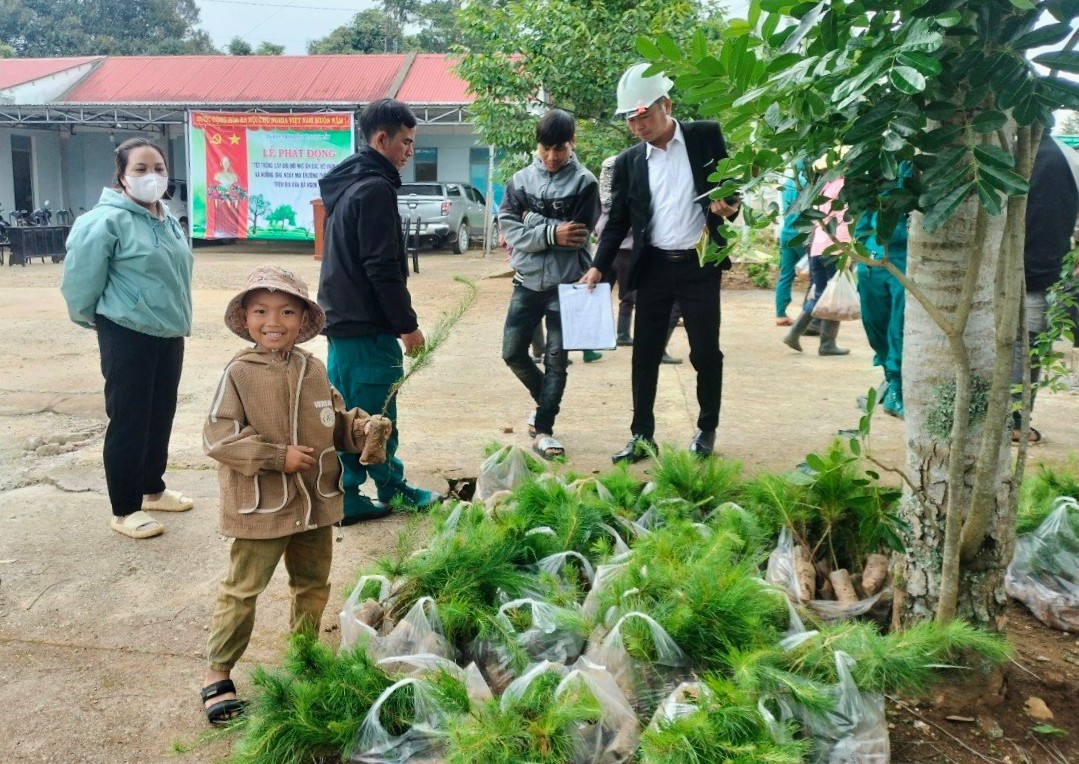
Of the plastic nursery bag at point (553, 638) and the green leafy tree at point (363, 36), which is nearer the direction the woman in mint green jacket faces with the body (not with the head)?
the plastic nursery bag

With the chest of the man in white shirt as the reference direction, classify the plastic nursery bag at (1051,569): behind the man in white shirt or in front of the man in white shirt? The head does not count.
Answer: in front

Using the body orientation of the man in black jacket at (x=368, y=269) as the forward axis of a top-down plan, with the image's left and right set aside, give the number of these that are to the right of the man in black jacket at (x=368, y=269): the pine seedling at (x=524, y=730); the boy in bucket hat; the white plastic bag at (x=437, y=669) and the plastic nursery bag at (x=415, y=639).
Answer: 4

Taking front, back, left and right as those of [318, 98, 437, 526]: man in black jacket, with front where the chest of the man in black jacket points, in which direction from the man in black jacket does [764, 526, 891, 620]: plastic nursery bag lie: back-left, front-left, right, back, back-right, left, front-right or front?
front-right

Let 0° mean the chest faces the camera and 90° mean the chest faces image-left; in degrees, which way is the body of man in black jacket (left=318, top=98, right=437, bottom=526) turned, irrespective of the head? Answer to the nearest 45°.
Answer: approximately 270°

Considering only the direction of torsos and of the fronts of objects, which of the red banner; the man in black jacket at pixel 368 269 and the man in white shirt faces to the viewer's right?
the man in black jacket

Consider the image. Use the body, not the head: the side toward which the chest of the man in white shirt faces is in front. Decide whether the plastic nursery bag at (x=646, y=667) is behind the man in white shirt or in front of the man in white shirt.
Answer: in front

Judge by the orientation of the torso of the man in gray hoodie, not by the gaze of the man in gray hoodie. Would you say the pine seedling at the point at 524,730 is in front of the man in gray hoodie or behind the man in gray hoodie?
in front

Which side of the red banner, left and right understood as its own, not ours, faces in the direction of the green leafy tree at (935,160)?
front

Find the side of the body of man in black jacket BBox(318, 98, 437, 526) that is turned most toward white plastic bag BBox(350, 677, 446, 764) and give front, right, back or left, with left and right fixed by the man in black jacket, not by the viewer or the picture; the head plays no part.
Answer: right
